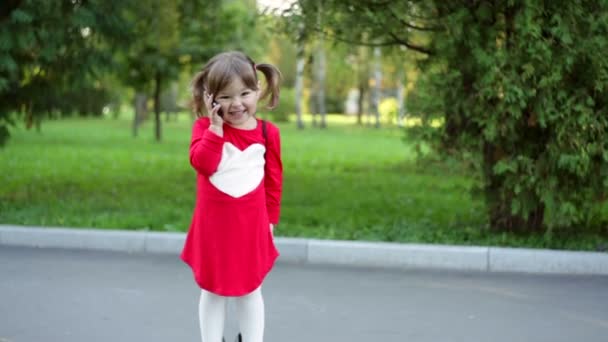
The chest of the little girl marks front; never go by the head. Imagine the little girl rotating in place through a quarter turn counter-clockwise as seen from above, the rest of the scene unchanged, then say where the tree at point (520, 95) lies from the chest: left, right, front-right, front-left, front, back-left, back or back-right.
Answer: front-left

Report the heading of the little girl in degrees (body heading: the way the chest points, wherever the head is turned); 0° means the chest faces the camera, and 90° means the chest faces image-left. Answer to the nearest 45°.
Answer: approximately 0°

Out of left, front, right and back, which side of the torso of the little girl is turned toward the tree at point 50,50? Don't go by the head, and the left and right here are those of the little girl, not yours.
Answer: back

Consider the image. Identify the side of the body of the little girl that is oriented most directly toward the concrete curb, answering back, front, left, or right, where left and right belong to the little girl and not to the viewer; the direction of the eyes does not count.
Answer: back
